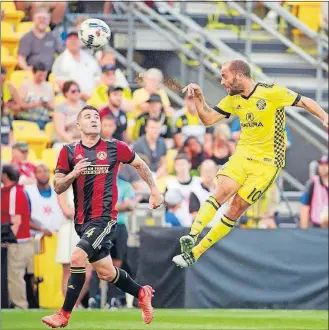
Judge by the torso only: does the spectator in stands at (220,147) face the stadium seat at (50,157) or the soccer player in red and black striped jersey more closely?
the soccer player in red and black striped jersey

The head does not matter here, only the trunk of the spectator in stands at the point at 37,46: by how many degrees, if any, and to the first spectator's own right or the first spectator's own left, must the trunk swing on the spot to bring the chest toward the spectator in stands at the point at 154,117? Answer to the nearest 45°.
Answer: approximately 90° to the first spectator's own left

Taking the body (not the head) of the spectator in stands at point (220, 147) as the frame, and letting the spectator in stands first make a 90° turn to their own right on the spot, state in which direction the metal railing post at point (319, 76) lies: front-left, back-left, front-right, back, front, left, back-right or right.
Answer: back-right

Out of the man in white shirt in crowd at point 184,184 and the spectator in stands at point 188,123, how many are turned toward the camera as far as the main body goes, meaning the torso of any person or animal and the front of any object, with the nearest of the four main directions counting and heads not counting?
2

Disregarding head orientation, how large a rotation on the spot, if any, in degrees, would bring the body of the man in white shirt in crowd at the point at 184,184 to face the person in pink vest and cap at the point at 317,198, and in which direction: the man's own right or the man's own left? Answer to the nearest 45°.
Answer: approximately 90° to the man's own left

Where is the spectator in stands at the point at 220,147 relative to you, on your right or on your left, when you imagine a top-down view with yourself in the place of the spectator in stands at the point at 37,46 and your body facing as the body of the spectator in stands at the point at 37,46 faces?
on your left
